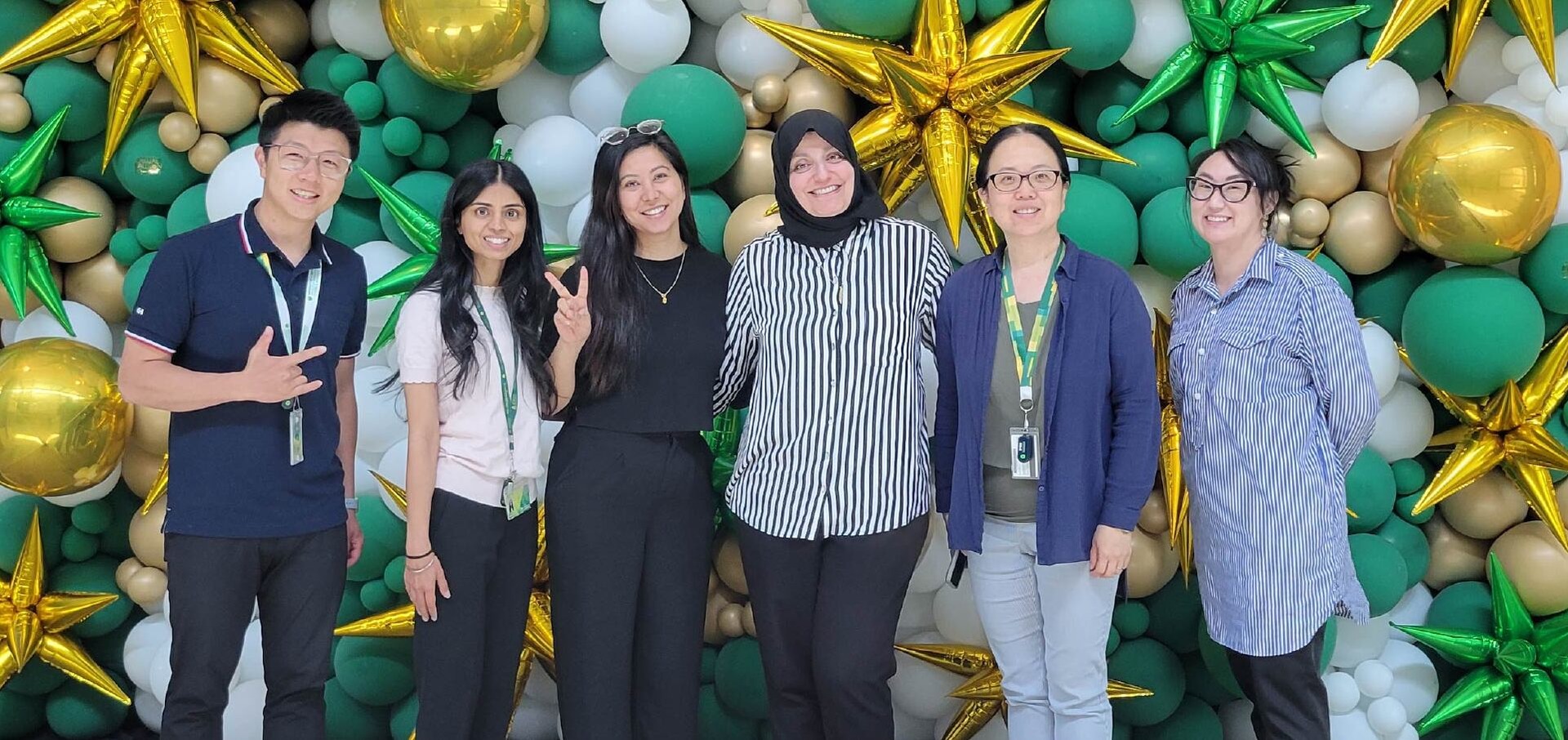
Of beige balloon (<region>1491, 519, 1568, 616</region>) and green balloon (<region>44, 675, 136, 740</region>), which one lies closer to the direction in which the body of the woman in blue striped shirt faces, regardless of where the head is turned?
the green balloon

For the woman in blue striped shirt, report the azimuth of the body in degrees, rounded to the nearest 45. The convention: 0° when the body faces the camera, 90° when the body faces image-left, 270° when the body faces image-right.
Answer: approximately 45°

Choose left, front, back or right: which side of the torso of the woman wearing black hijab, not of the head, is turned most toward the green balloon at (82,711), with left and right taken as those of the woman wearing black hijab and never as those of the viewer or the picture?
right

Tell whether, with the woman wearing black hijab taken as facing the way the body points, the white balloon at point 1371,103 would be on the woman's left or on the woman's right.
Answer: on the woman's left

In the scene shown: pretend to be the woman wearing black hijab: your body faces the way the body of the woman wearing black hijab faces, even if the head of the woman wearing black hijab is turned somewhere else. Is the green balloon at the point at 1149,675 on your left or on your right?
on your left
